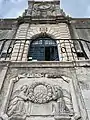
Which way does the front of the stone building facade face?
toward the camera
